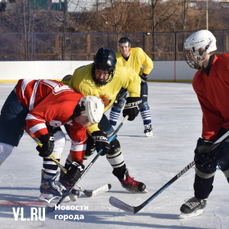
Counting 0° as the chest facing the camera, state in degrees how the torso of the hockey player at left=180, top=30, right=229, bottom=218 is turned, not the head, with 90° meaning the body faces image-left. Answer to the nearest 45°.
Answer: approximately 45°

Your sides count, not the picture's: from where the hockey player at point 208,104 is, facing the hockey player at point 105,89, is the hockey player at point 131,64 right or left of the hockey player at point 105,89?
right

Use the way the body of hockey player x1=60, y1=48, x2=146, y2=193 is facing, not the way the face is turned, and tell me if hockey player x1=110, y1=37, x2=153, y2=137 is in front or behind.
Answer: behind

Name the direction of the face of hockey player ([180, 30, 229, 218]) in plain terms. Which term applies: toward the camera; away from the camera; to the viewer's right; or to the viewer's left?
to the viewer's left

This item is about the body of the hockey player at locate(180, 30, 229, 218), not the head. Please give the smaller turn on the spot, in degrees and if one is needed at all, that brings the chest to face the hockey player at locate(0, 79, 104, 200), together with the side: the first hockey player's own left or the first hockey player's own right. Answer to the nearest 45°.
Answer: approximately 45° to the first hockey player's own right
